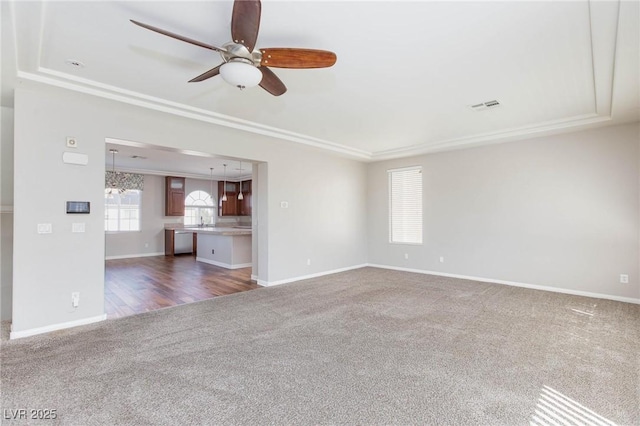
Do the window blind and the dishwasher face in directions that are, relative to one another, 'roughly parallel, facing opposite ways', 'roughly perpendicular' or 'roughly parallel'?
roughly perpendicular

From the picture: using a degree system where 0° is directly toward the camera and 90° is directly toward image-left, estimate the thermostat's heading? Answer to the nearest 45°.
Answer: approximately 0°

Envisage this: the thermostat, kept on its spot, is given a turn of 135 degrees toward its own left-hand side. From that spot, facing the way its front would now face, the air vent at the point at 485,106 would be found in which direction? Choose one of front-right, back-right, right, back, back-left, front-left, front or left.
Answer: right

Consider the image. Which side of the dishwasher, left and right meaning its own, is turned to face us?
front

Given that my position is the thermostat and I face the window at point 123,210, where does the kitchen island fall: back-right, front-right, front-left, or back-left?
front-right

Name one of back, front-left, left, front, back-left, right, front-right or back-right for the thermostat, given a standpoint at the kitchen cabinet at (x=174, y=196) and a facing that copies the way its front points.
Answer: front-right

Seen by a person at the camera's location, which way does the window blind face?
facing the viewer and to the left of the viewer

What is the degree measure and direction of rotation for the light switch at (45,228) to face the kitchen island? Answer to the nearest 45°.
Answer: approximately 135° to its left

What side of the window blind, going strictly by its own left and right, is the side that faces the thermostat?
front

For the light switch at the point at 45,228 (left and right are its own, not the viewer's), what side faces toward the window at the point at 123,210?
back

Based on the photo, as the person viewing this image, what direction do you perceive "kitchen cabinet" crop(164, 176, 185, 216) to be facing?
facing the viewer and to the right of the viewer

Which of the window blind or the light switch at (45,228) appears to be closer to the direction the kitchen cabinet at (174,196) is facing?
the window blind
